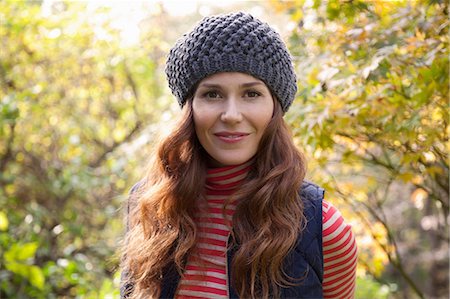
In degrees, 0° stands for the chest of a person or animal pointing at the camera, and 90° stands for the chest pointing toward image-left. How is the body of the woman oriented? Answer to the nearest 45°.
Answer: approximately 0°

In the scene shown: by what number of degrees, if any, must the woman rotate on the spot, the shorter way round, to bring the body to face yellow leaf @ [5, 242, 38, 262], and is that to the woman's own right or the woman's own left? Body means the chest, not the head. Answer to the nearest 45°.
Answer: approximately 135° to the woman's own right
